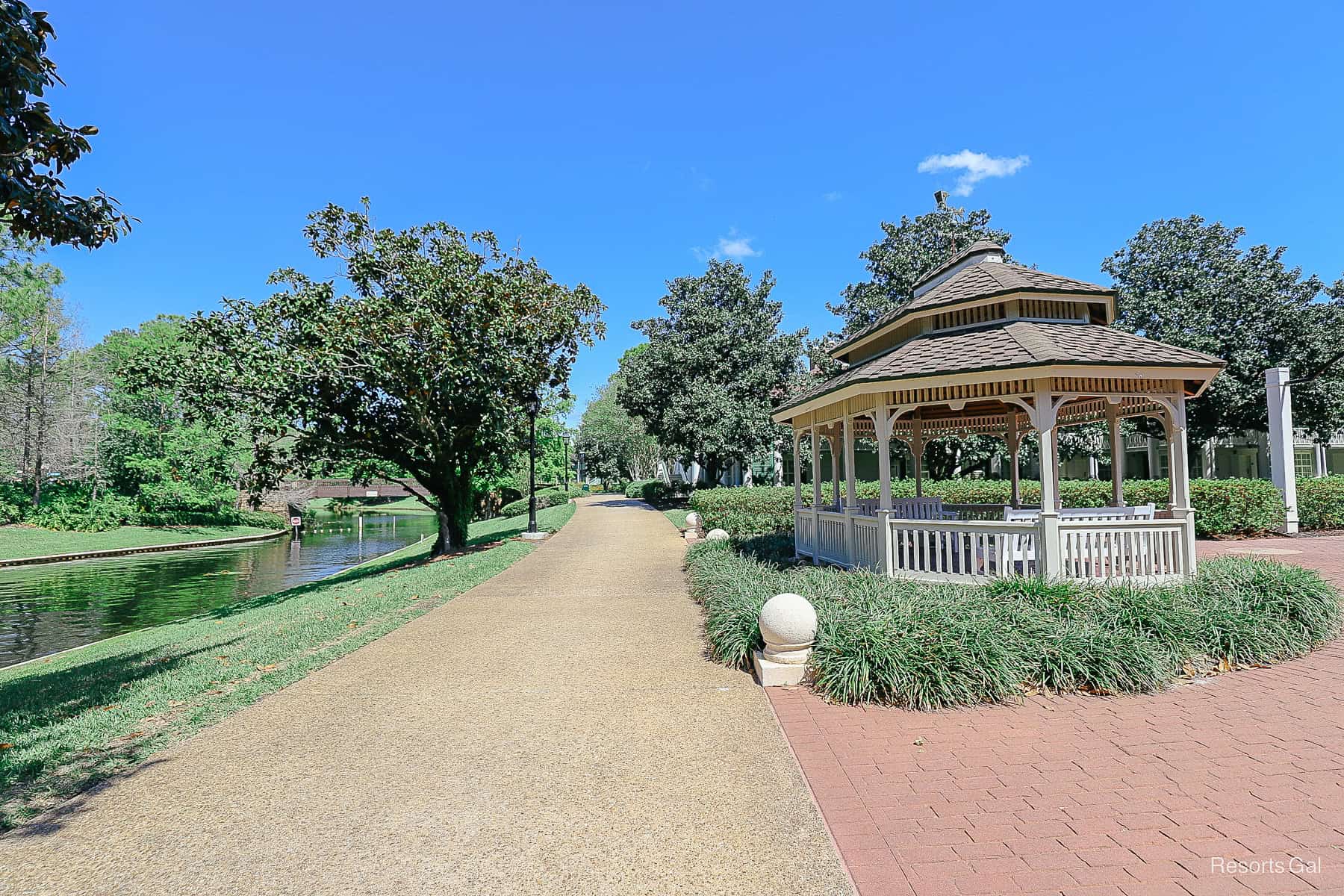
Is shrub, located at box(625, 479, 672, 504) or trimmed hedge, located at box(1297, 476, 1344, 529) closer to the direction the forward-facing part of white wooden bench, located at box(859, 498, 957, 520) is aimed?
the trimmed hedge

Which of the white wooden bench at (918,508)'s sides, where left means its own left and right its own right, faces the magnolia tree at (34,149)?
right

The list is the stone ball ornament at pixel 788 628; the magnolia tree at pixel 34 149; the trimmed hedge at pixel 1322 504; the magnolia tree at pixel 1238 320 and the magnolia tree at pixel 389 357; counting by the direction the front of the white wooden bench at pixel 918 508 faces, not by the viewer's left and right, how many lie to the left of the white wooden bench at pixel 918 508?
2

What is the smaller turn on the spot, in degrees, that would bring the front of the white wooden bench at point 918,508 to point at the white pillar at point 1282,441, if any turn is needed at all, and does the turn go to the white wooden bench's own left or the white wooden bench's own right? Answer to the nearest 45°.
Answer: approximately 90° to the white wooden bench's own left

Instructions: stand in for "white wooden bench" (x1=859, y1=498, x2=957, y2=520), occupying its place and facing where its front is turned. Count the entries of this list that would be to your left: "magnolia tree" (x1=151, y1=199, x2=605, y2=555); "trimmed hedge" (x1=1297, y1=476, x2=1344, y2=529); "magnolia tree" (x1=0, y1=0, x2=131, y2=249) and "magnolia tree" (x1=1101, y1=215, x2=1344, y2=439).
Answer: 2

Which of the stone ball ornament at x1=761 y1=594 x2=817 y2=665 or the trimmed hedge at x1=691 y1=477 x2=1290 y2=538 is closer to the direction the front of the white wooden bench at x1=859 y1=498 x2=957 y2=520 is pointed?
the stone ball ornament

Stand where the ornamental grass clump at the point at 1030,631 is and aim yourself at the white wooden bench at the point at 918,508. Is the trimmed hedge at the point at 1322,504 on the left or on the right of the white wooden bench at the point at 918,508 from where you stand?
right

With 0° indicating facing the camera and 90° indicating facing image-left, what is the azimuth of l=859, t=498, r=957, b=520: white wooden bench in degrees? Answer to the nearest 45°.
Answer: approximately 315°

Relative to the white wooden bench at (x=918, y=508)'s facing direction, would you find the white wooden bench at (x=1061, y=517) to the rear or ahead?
ahead

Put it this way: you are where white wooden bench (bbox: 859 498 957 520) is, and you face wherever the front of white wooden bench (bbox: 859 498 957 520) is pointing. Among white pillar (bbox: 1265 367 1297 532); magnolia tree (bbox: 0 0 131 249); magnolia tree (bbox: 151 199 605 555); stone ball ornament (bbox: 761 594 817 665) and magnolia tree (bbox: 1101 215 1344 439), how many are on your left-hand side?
2

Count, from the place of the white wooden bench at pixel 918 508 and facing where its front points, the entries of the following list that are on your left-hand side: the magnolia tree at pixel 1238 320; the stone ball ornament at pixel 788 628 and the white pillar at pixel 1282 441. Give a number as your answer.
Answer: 2

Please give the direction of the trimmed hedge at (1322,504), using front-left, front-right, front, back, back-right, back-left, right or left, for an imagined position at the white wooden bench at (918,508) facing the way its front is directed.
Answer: left

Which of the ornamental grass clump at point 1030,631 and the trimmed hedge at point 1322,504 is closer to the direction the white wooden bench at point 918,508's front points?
the ornamental grass clump

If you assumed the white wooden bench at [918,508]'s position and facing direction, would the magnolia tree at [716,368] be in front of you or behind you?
behind

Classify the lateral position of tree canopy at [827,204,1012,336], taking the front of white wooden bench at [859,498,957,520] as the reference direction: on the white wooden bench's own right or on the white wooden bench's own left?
on the white wooden bench's own left
